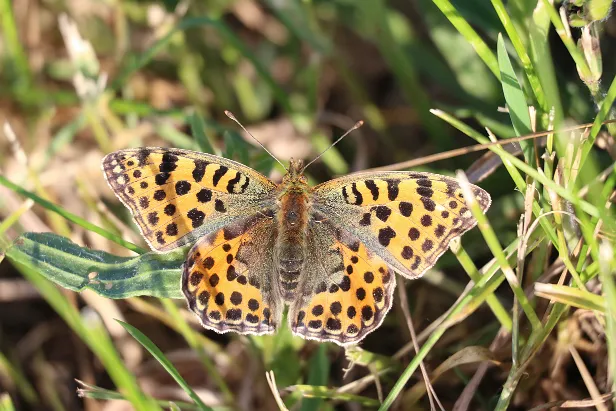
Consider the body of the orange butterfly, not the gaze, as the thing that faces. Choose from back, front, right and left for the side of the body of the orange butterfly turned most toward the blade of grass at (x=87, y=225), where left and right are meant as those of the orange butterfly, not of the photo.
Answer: left

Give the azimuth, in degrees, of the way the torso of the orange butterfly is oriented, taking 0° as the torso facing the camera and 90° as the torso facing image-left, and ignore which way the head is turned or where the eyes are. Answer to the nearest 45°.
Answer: approximately 180°

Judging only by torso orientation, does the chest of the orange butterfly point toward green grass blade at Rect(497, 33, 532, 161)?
no
